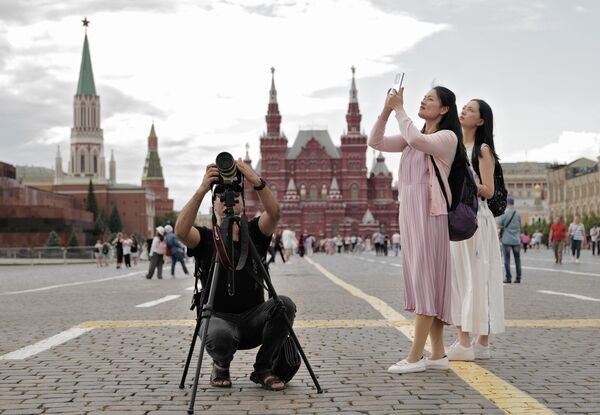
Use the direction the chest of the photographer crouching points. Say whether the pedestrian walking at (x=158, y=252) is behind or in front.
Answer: behind

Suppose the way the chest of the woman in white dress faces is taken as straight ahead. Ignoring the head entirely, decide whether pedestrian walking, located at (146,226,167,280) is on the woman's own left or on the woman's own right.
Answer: on the woman's own right

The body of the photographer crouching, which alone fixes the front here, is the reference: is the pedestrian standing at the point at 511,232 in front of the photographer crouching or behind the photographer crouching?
behind

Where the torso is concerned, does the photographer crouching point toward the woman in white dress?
no

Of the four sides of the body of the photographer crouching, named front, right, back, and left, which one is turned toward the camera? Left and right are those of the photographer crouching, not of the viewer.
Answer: front

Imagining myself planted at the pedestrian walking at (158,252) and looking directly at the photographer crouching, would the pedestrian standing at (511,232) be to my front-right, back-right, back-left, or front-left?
front-left

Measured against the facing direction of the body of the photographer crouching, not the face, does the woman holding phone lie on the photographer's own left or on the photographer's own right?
on the photographer's own left
